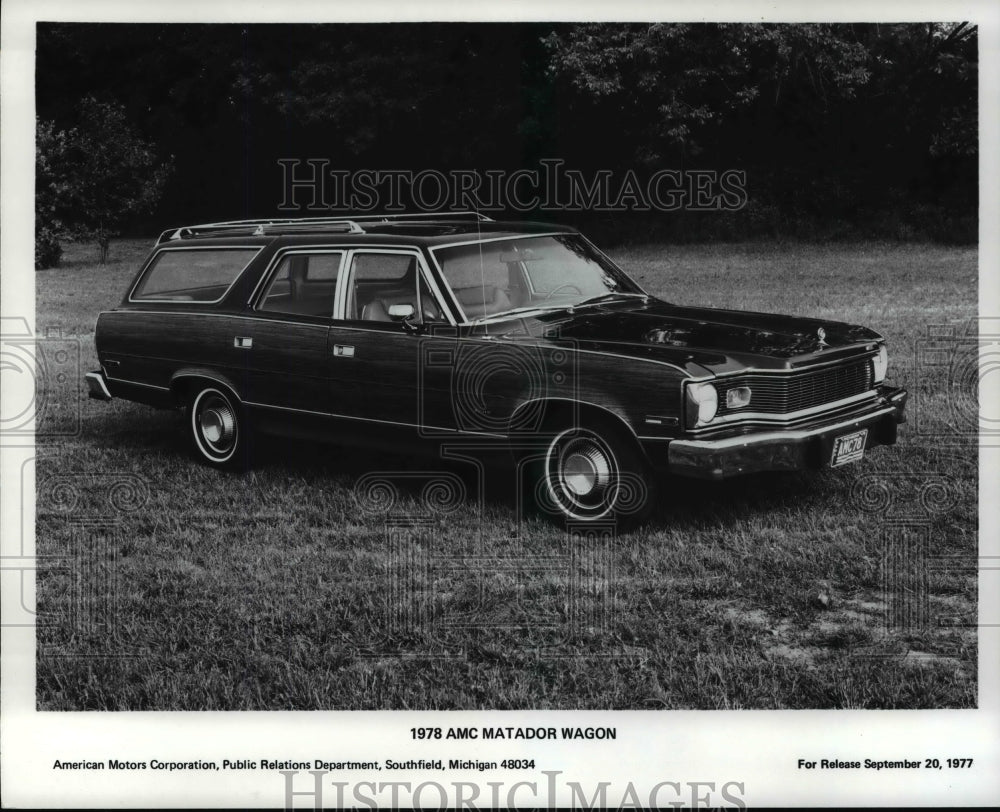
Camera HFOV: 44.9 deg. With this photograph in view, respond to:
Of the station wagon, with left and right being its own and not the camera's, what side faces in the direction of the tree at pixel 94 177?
back

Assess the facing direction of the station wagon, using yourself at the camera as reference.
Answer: facing the viewer and to the right of the viewer
